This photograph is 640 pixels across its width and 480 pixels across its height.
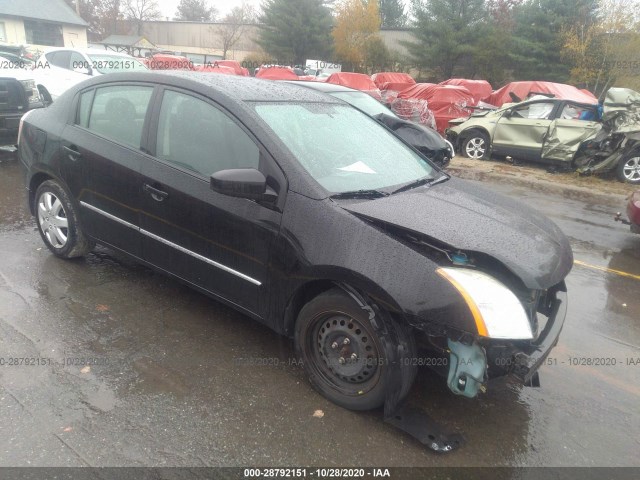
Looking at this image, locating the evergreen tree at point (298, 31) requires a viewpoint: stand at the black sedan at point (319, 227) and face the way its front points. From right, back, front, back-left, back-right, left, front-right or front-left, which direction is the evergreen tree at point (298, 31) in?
back-left

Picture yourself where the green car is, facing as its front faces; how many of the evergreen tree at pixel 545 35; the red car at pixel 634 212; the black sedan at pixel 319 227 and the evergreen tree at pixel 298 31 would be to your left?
2

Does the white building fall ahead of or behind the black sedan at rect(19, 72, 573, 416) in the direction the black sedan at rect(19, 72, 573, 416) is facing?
behind
